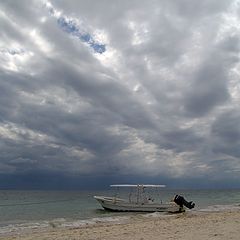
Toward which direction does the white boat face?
to the viewer's left
